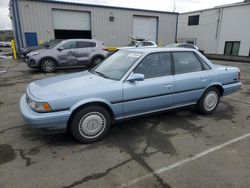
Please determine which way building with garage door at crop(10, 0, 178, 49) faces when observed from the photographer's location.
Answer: facing the viewer and to the right of the viewer

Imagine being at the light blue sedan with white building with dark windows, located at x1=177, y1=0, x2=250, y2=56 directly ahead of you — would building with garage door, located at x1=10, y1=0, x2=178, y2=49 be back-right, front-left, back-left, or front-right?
front-left

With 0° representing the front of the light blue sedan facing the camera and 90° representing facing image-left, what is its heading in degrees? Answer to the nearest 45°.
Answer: approximately 45°

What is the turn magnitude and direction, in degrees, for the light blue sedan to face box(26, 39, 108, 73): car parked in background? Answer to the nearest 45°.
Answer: approximately 90° to its right

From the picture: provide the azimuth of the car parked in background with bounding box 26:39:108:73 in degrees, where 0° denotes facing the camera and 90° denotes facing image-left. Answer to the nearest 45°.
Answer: approximately 45°

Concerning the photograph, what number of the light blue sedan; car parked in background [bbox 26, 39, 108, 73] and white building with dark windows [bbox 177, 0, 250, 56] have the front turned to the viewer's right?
0

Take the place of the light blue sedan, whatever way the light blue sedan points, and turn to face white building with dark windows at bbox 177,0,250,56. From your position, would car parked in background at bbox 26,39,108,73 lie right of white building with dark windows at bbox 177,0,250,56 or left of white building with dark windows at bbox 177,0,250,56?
left

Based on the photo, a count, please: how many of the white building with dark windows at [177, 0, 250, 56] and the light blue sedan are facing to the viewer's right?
0

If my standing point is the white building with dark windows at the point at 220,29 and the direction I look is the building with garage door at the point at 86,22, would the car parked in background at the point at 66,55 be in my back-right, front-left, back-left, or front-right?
front-left

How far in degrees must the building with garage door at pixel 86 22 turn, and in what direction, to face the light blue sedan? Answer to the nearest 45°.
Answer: approximately 45° to its right

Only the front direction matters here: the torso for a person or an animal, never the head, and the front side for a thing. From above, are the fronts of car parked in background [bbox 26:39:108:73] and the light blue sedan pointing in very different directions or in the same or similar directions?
same or similar directions

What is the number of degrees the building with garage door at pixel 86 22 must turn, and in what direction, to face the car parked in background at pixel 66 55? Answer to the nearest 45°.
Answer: approximately 45° to its right

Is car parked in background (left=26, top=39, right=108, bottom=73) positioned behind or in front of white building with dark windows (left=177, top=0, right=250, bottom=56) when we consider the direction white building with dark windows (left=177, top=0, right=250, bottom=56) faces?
in front

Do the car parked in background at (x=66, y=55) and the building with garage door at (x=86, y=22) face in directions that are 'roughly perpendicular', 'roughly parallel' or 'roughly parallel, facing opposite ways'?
roughly perpendicular

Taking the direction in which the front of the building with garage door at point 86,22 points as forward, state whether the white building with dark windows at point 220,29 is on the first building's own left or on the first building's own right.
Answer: on the first building's own left

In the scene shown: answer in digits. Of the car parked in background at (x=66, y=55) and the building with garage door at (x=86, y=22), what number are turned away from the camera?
0
